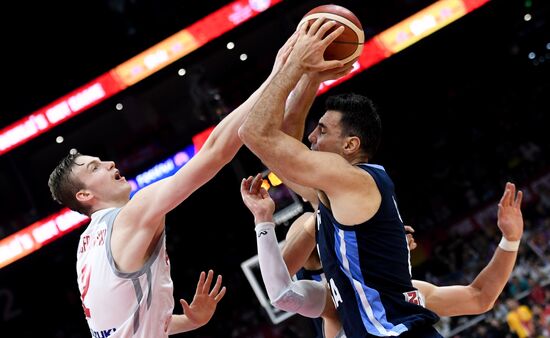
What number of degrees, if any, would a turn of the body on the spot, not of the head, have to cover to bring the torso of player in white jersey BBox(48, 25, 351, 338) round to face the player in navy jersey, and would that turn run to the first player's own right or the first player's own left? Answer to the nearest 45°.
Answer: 0° — they already face them

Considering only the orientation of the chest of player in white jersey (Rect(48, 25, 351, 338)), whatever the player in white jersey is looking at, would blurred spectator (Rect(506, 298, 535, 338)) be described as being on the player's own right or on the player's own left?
on the player's own left

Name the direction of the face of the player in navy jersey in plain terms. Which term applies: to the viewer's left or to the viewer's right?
to the viewer's left

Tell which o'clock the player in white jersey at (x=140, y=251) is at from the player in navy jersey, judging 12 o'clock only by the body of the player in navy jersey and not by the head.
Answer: The player in white jersey is roughly at 12 o'clock from the player in navy jersey.

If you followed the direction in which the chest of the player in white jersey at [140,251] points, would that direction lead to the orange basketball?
yes

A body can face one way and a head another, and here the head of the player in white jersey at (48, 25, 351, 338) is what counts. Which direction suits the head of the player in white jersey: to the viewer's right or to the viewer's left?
to the viewer's right

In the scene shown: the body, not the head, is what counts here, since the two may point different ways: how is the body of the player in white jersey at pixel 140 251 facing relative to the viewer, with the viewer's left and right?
facing to the right of the viewer

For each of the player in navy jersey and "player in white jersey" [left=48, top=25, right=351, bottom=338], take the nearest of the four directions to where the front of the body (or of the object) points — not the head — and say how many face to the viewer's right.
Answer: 1

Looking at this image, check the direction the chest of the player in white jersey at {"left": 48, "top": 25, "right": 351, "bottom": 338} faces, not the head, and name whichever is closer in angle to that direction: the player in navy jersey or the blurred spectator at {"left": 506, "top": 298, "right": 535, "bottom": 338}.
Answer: the player in navy jersey

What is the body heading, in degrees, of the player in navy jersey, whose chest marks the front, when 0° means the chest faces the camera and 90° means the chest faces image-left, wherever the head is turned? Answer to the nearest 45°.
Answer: approximately 90°

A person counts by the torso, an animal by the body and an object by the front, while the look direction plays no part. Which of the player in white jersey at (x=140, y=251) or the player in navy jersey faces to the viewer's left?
the player in navy jersey

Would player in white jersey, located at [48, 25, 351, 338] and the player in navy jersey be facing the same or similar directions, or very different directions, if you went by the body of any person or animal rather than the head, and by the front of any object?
very different directions
